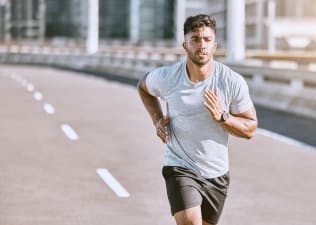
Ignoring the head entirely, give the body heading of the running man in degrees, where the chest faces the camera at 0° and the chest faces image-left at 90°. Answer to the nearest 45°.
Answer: approximately 0°
